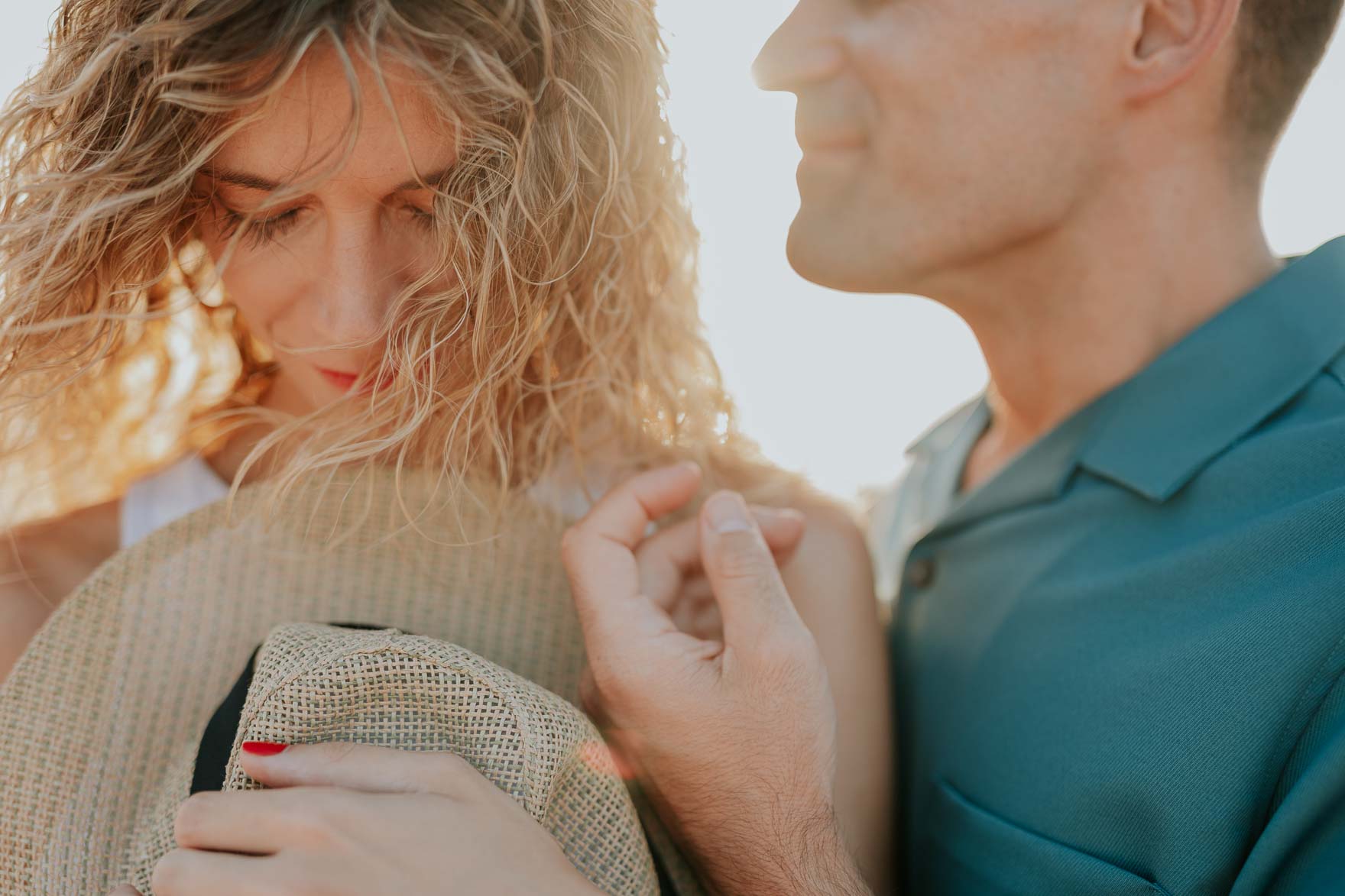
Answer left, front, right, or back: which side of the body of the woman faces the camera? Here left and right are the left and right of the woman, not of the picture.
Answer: front

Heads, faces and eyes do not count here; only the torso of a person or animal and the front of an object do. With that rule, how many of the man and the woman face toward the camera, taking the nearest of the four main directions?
1

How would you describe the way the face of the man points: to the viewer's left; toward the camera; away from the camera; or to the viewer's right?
to the viewer's left

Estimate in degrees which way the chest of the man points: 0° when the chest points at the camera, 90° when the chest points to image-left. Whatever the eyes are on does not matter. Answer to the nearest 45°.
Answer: approximately 90°

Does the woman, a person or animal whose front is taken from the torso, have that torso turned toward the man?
no

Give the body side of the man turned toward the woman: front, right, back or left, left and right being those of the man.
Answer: front

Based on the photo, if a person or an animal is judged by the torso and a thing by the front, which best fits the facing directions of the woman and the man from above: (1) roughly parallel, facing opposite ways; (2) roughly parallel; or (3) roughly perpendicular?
roughly perpendicular
